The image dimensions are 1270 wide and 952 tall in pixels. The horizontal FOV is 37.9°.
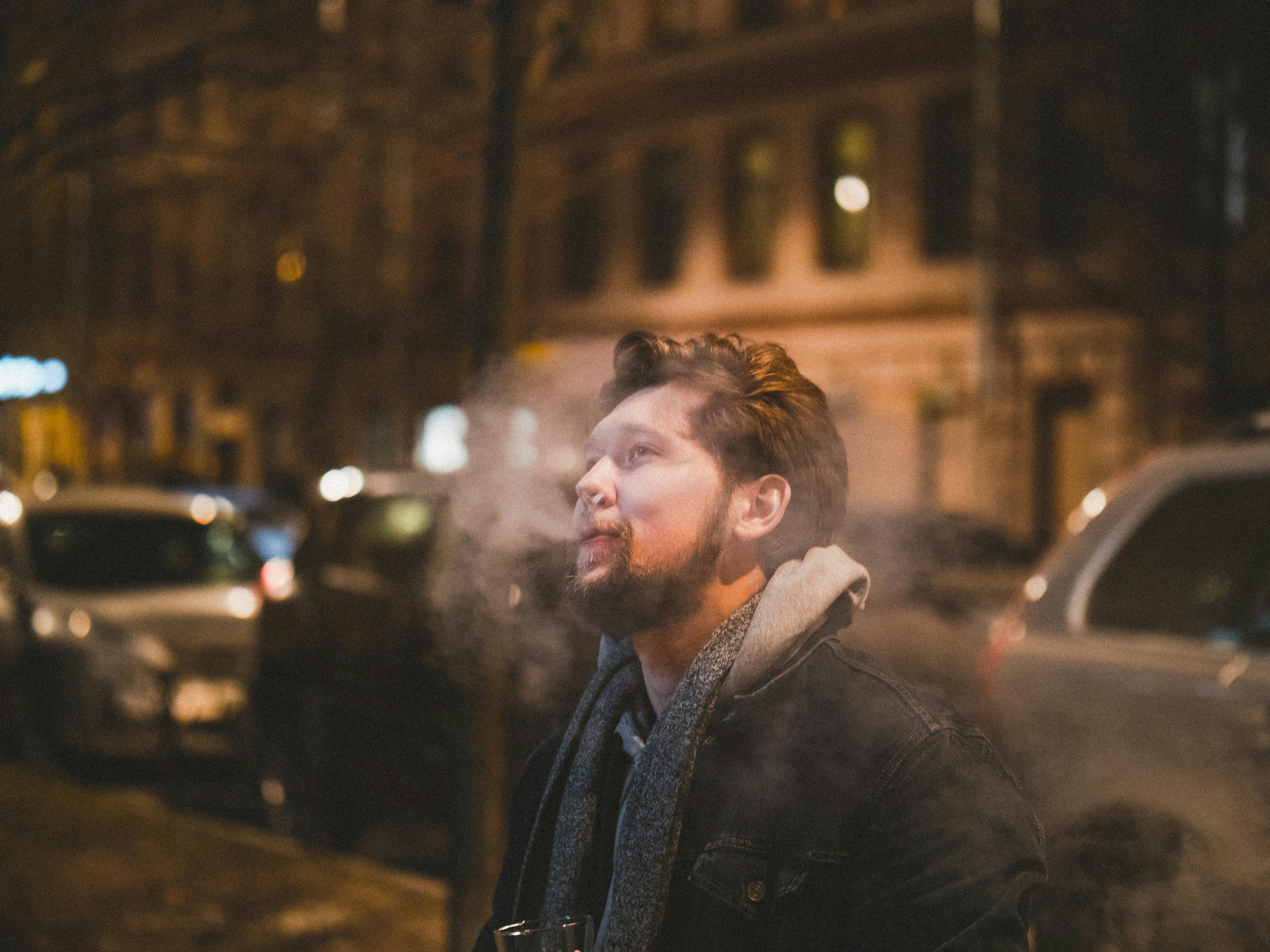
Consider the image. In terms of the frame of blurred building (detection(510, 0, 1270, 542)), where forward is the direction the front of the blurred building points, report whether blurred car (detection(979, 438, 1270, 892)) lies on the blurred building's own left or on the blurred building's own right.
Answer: on the blurred building's own left

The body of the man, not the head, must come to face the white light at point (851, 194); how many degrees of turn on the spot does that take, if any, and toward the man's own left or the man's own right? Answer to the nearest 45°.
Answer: approximately 135° to the man's own right

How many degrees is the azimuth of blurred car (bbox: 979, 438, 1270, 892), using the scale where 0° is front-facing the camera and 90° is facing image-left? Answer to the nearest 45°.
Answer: approximately 270°

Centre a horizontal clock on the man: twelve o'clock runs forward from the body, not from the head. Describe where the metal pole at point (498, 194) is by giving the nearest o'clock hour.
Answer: The metal pole is roughly at 4 o'clock from the man.

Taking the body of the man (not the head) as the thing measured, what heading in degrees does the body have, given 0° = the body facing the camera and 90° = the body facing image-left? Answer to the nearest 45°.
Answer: approximately 45°

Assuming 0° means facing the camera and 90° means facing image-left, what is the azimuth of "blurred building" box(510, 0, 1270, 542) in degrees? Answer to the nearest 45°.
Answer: approximately 45°

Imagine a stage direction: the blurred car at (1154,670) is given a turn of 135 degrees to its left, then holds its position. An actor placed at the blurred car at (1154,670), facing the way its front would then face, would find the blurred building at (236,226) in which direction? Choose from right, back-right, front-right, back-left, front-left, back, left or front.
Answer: front

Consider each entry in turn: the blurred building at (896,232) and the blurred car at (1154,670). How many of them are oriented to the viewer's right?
1

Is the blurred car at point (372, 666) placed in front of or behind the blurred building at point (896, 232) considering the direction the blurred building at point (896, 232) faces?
in front

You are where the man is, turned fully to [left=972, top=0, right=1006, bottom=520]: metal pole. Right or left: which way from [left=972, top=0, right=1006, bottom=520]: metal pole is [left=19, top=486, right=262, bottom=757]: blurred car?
left
